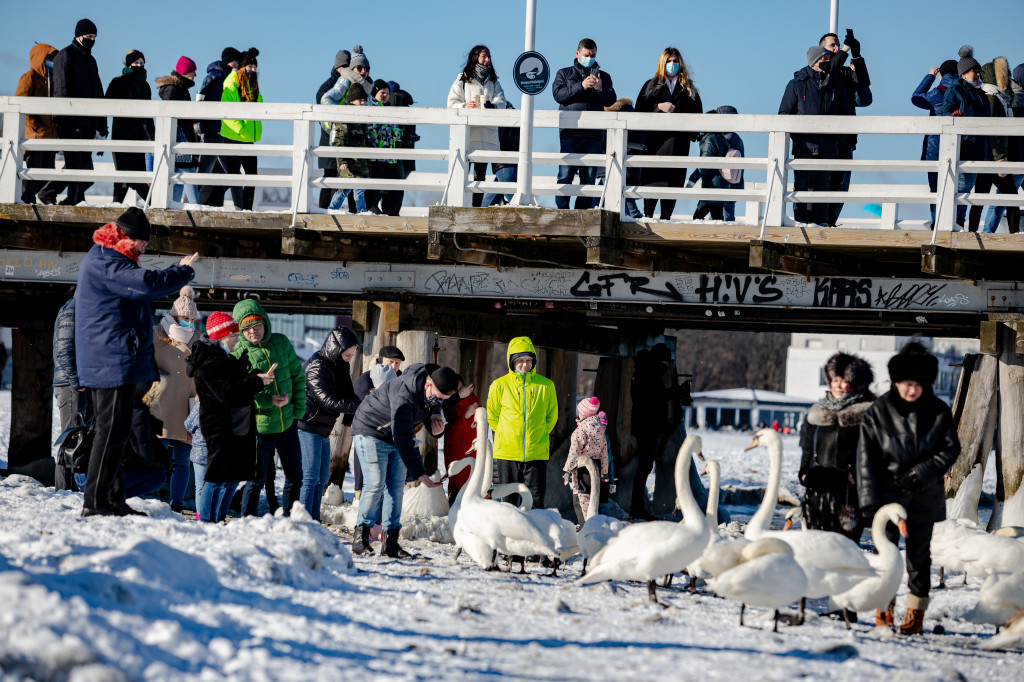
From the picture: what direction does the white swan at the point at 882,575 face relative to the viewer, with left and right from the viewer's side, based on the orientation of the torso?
facing to the right of the viewer

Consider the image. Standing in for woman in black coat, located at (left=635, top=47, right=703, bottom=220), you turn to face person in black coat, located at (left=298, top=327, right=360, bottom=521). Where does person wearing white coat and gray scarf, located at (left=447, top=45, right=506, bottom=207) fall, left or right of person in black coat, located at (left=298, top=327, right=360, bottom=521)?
right

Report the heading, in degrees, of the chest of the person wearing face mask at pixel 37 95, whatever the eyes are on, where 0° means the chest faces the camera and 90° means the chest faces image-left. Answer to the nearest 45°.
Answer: approximately 315°

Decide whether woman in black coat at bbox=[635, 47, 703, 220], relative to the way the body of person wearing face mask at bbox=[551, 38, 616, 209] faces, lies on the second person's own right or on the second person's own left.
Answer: on the second person's own left

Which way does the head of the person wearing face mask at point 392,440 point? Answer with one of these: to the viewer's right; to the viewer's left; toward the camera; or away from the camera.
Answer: to the viewer's right

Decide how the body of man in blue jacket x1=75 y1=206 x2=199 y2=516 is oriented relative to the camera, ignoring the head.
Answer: to the viewer's right

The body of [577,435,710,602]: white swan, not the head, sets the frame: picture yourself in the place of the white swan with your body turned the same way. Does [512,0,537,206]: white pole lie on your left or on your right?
on your left

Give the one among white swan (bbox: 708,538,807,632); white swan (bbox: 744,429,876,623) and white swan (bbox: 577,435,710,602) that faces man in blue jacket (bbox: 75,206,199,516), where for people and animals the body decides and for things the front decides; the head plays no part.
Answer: white swan (bbox: 744,429,876,623)

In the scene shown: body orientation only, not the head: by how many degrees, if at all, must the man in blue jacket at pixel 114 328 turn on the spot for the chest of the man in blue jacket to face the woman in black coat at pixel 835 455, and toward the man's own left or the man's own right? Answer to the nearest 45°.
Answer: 0° — they already face them

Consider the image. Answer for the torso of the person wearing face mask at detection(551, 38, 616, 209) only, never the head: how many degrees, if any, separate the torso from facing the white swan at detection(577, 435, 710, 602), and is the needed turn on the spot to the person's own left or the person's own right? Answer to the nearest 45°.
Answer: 0° — they already face it

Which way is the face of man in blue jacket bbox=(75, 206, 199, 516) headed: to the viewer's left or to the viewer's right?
to the viewer's right
